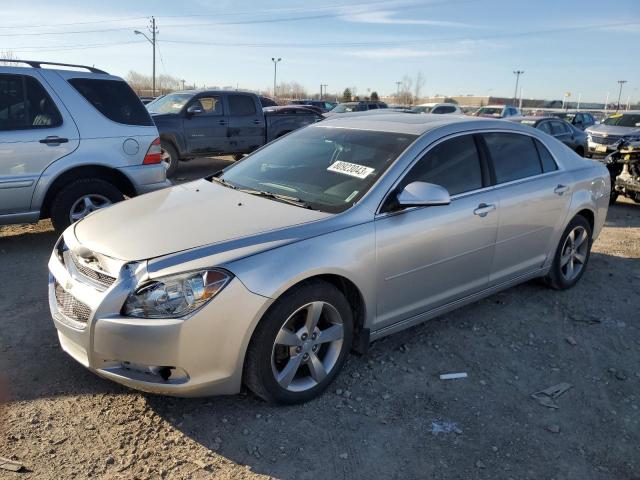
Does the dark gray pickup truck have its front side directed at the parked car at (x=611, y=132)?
no

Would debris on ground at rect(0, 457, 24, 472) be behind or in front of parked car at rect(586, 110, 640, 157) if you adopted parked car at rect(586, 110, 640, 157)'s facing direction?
in front

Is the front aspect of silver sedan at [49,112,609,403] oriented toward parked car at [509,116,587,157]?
no

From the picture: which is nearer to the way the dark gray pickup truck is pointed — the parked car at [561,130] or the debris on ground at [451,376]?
the debris on ground

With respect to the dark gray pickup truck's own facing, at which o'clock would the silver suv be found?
The silver suv is roughly at 11 o'clock from the dark gray pickup truck.

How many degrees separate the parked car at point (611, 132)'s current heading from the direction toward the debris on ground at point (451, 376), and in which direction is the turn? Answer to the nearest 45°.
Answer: approximately 45° to its left

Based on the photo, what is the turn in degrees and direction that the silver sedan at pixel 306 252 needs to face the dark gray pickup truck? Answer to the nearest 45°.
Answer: approximately 135° to its right

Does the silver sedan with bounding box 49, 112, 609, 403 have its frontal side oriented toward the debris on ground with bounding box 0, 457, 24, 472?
yes

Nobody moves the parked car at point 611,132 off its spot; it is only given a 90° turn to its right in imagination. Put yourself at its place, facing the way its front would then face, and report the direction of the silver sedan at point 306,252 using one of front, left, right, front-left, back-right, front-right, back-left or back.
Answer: back-left

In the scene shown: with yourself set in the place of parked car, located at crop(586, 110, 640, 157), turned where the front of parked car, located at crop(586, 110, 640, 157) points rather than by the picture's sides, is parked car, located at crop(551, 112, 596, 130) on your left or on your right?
on your right

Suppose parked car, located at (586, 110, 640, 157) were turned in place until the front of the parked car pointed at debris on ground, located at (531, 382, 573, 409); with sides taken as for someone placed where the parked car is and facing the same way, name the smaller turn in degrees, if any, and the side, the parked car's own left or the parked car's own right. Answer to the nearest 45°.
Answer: approximately 45° to the parked car's own left

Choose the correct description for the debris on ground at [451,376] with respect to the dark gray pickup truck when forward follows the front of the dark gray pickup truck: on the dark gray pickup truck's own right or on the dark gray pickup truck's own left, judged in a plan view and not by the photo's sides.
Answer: on the dark gray pickup truck's own left

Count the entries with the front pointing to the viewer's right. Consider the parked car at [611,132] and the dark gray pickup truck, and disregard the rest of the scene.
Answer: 0

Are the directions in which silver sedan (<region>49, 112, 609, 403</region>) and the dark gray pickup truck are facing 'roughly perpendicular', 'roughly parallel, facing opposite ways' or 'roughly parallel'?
roughly parallel

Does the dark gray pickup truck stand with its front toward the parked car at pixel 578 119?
no

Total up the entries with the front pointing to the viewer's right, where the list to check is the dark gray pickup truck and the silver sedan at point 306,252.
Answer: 0

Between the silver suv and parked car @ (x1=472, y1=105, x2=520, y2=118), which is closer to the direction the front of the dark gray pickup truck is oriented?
the silver suv

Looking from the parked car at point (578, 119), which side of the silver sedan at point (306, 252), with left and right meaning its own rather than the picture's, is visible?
back

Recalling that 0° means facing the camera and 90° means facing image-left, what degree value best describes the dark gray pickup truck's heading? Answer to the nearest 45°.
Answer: approximately 45°
